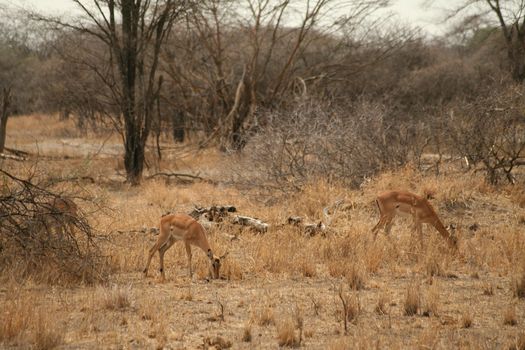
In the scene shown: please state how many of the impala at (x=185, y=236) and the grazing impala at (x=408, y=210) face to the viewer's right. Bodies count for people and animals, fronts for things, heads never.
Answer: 2

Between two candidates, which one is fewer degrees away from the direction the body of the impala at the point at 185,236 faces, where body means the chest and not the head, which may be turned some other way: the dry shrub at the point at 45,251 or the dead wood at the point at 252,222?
the dead wood

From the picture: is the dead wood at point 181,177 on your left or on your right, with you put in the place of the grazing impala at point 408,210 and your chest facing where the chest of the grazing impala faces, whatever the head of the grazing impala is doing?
on your left

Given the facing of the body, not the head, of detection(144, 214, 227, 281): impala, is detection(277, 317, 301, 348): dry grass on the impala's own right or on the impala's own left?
on the impala's own right

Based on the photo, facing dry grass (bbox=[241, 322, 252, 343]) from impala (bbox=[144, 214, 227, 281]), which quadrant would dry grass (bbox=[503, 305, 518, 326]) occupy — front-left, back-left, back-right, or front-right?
front-left

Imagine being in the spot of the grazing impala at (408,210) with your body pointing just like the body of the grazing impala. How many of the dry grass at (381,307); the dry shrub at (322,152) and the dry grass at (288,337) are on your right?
2

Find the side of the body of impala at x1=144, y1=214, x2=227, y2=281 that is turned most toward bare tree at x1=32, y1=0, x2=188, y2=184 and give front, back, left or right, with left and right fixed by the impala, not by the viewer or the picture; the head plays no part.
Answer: left

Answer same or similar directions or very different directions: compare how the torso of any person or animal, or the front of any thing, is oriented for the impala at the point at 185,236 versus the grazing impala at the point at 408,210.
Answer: same or similar directions

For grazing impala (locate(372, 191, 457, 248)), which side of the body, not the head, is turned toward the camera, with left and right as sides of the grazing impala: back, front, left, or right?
right

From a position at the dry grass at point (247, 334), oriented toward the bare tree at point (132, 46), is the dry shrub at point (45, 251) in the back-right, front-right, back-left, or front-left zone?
front-left

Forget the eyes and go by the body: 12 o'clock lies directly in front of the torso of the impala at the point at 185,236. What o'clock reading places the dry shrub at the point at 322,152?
The dry shrub is roughly at 10 o'clock from the impala.

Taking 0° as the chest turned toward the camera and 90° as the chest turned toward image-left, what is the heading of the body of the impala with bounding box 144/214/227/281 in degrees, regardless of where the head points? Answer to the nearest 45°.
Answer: approximately 270°

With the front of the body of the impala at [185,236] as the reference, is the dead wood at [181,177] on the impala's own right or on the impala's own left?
on the impala's own left

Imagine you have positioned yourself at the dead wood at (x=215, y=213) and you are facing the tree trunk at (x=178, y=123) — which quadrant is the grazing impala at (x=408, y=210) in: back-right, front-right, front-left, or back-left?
back-right

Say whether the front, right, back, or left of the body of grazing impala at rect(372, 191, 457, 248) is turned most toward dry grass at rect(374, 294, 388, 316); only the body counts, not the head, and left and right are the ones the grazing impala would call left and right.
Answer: right

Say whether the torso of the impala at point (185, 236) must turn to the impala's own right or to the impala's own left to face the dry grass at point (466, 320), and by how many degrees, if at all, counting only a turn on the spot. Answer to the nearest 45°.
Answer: approximately 45° to the impala's own right

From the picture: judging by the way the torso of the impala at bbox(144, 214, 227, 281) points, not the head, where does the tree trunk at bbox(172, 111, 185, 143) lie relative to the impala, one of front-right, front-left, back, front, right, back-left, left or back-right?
left

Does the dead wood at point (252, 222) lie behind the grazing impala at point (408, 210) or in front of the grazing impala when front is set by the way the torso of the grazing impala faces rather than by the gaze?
behind

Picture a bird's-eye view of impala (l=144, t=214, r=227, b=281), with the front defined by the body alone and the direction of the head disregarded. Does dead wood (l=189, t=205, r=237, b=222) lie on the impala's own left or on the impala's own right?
on the impala's own left
